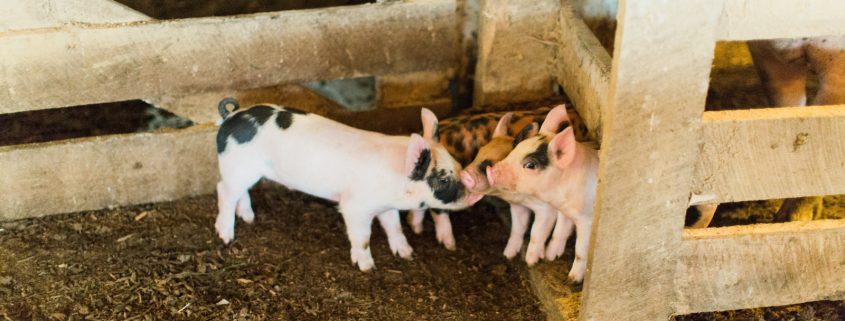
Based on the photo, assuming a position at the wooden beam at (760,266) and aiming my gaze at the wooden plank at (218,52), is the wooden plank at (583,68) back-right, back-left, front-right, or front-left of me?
front-right

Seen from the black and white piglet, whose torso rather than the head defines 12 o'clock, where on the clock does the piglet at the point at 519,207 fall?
The piglet is roughly at 12 o'clock from the black and white piglet.

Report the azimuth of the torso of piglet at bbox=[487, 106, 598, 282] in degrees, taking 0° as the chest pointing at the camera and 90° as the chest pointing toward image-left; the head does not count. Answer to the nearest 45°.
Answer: approximately 90°

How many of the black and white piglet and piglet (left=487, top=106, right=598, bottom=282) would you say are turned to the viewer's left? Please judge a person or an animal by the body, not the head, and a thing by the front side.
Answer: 1

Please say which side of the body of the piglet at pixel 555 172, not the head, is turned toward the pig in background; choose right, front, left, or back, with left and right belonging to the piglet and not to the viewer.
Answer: back

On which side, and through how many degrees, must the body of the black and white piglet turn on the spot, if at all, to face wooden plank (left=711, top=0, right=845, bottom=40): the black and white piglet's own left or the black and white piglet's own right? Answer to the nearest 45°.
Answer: approximately 45° to the black and white piglet's own right

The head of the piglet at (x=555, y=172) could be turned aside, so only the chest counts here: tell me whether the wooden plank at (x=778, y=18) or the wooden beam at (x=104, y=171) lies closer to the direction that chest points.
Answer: the wooden beam

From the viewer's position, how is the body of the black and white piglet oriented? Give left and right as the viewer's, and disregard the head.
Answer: facing to the right of the viewer

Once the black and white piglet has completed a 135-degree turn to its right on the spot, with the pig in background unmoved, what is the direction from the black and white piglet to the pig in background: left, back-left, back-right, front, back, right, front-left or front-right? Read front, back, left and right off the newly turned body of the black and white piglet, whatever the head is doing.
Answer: back-left

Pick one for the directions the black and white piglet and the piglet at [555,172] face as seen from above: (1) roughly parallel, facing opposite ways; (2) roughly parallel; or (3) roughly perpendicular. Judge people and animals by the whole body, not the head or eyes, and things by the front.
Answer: roughly parallel, facing opposite ways

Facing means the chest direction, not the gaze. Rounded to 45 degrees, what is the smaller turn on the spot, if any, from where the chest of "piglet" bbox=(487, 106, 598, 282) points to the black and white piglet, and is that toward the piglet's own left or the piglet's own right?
0° — it already faces it

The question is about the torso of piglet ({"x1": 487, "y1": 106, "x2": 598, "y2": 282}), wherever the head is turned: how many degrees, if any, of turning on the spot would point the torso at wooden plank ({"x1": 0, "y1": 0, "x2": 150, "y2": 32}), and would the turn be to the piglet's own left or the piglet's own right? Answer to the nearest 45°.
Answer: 0° — it already faces it
